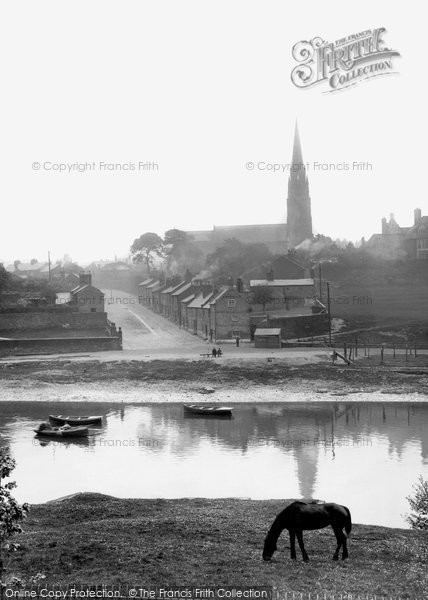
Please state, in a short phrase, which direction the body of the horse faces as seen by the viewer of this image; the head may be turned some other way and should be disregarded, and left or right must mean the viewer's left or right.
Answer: facing to the left of the viewer

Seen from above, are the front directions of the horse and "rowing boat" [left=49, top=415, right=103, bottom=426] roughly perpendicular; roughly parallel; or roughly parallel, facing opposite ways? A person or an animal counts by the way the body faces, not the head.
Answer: roughly parallel

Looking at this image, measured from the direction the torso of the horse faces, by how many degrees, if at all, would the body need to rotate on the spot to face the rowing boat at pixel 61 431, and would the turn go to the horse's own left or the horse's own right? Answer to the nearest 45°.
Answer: approximately 45° to the horse's own right

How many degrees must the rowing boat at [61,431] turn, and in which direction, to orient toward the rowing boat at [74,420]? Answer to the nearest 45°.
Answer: approximately 90° to its right

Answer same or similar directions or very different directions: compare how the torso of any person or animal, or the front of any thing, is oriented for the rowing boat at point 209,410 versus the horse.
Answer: same or similar directions

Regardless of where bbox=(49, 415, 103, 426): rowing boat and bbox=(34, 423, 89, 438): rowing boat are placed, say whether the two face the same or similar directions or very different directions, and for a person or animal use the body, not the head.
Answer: same or similar directions

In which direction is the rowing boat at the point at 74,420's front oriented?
to the viewer's left

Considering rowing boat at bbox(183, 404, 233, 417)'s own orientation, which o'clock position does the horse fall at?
The horse is roughly at 9 o'clock from the rowing boat.

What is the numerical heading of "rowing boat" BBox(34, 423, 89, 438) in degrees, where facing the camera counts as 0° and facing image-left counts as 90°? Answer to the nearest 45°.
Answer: approximately 90°

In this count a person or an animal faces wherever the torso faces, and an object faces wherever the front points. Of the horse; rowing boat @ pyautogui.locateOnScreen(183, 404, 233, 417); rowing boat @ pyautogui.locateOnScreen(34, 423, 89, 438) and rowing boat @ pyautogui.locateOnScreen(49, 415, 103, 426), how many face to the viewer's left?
4

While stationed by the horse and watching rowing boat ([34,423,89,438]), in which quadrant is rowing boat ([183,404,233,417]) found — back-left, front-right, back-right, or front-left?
front-right

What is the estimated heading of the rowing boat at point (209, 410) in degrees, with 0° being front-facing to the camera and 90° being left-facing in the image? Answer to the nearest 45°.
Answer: approximately 90°
